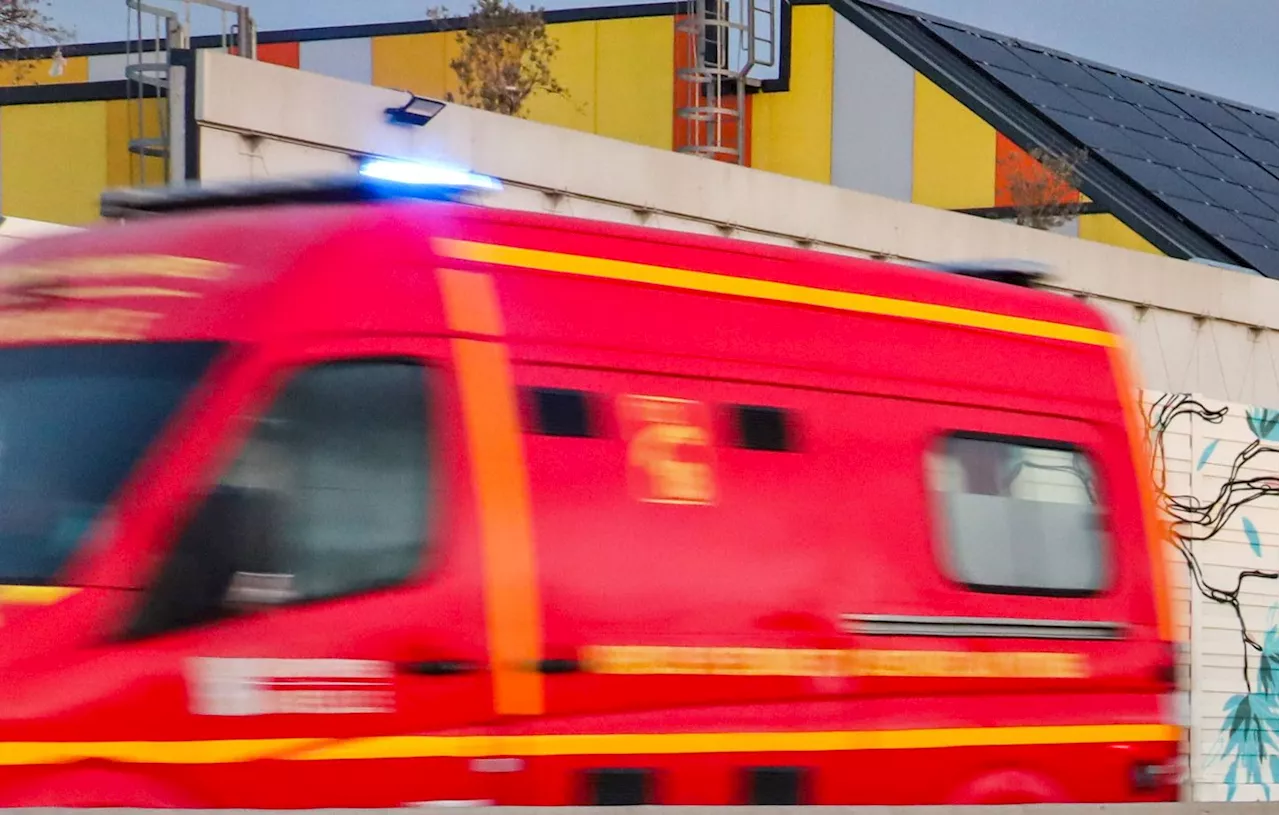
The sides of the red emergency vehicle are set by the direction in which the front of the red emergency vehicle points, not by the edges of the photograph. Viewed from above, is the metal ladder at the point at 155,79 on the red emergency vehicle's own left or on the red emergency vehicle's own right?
on the red emergency vehicle's own right

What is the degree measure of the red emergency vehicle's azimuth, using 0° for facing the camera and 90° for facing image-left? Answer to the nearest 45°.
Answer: approximately 45°

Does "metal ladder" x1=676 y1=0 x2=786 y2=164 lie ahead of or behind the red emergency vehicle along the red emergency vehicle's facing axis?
behind
